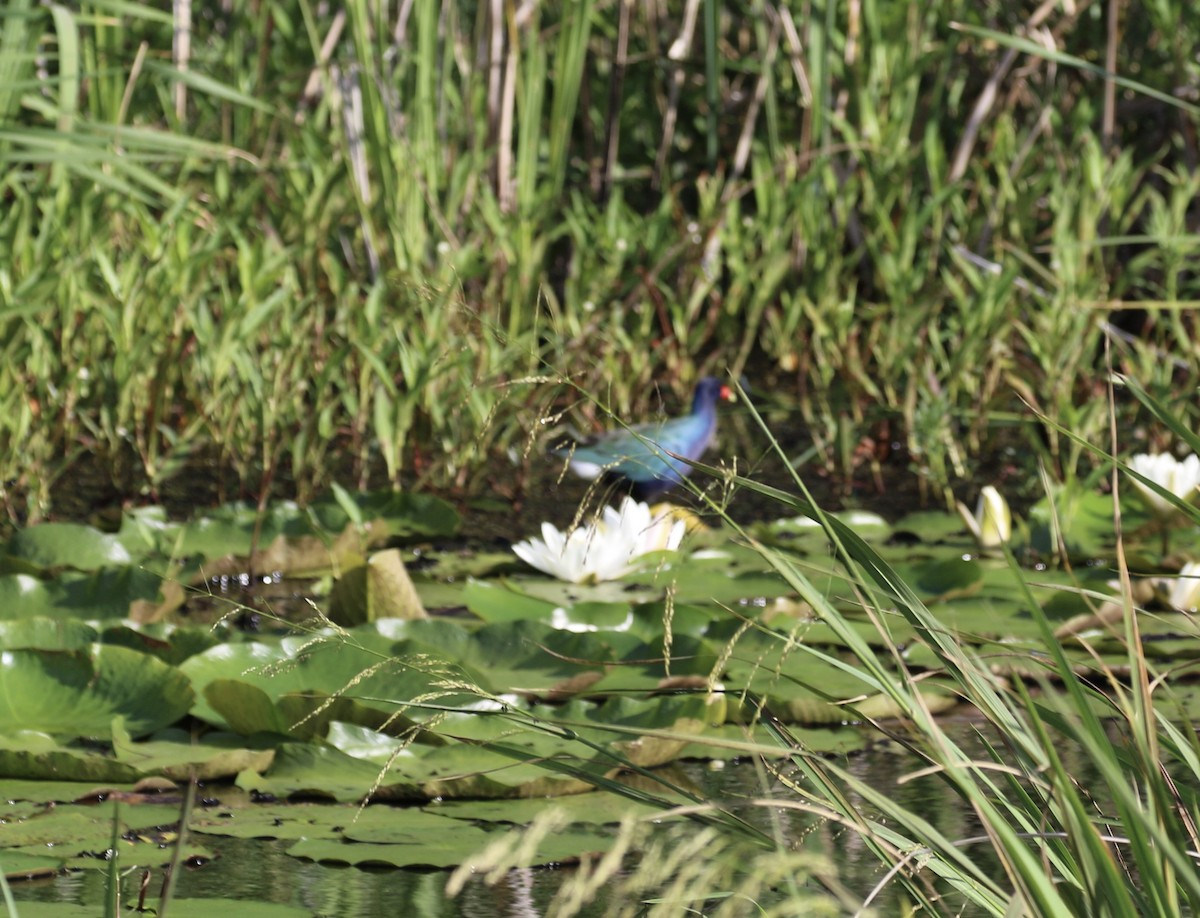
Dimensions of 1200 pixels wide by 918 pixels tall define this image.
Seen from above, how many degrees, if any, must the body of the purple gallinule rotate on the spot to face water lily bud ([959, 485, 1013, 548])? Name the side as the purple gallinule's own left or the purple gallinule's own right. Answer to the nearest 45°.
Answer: approximately 45° to the purple gallinule's own right

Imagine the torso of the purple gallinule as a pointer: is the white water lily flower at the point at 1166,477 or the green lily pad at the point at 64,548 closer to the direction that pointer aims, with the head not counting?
the white water lily flower

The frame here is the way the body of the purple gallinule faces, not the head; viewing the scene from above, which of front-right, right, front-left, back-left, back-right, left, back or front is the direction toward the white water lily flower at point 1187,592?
front-right

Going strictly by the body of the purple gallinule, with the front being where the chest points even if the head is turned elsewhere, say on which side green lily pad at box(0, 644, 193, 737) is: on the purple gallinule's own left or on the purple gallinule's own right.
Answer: on the purple gallinule's own right

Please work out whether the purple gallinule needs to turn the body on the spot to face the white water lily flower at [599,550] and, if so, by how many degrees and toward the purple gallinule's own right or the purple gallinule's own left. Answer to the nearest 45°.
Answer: approximately 90° to the purple gallinule's own right

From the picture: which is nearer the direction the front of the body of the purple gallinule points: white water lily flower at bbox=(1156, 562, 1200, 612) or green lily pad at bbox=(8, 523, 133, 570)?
the white water lily flower

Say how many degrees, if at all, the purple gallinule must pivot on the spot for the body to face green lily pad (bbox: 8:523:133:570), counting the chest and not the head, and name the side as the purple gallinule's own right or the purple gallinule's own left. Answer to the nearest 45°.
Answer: approximately 135° to the purple gallinule's own right

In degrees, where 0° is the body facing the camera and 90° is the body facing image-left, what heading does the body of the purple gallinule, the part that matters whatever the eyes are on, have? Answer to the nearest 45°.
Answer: approximately 270°
